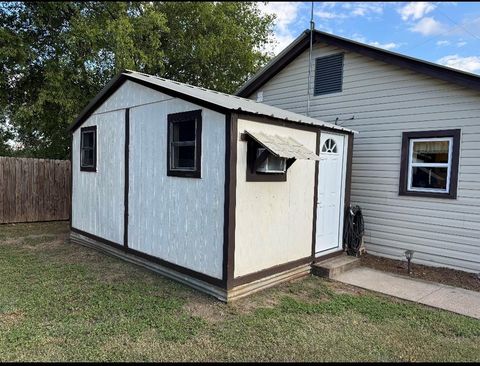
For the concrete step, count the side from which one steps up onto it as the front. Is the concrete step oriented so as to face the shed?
no

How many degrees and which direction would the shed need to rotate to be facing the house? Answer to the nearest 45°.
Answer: approximately 45° to its left

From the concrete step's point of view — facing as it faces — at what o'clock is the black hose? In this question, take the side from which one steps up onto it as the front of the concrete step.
The black hose is roughly at 8 o'clock from the concrete step.

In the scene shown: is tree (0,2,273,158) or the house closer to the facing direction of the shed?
the house

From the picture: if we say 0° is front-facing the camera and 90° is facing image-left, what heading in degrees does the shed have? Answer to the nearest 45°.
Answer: approximately 315°

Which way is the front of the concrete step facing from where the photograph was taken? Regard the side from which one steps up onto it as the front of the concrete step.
facing the viewer and to the right of the viewer

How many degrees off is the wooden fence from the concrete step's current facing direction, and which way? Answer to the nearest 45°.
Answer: approximately 135° to its right

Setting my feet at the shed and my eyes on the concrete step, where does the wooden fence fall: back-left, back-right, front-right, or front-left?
back-left

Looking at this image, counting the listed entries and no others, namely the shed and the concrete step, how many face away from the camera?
0

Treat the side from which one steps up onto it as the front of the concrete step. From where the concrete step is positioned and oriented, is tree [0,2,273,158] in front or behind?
behind

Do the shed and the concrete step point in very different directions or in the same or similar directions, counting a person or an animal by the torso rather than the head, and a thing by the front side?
same or similar directions

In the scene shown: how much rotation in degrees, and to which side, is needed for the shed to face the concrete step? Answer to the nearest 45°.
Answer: approximately 45° to its left
